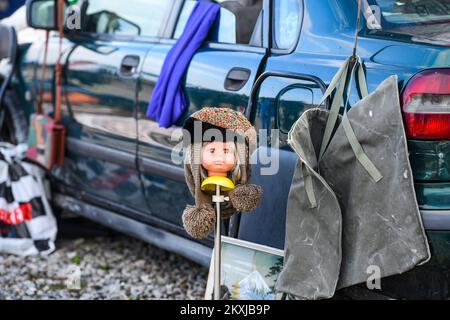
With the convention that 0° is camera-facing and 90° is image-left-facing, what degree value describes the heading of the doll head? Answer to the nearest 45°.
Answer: approximately 0°

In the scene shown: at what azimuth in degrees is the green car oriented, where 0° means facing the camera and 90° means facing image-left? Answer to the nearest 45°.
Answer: approximately 135°

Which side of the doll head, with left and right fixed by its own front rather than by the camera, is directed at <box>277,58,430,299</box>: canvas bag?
left

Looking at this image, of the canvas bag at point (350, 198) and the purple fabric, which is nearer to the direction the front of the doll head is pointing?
the canvas bag

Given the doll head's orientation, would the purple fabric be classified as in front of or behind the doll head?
behind
